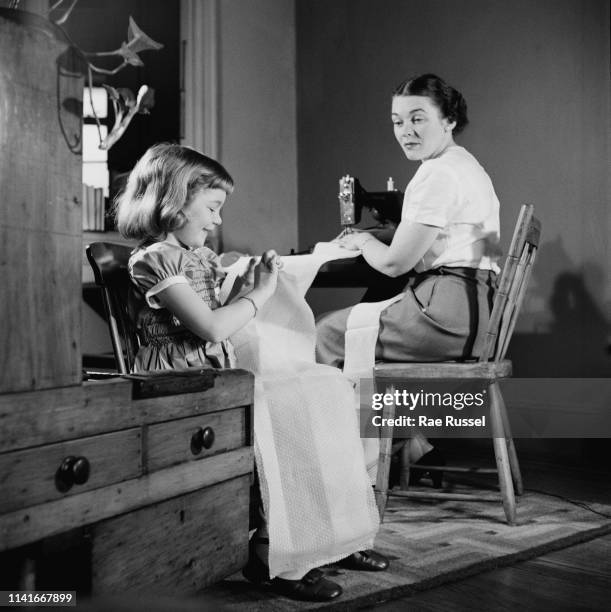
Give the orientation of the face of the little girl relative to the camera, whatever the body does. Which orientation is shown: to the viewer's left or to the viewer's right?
to the viewer's right

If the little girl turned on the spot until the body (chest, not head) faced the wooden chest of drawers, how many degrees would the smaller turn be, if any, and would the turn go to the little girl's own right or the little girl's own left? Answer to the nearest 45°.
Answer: approximately 90° to the little girl's own right

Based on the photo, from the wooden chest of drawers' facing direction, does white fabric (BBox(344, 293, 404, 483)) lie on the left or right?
on its left

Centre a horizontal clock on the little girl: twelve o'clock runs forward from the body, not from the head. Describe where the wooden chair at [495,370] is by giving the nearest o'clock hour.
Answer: The wooden chair is roughly at 11 o'clock from the little girl.

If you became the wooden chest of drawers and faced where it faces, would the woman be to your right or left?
on your left

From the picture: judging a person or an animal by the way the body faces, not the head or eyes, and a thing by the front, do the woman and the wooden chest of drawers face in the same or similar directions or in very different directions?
very different directions

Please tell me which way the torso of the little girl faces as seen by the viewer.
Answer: to the viewer's right

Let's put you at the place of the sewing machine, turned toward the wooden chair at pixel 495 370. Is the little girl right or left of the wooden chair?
right

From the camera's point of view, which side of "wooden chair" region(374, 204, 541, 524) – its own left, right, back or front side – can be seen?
left

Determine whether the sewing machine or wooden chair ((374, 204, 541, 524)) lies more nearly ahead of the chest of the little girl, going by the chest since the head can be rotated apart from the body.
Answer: the wooden chair

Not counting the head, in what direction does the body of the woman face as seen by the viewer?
to the viewer's left

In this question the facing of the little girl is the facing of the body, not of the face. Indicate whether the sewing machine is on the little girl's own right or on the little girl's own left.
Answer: on the little girl's own left
